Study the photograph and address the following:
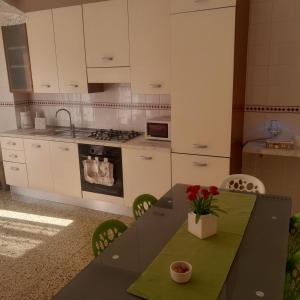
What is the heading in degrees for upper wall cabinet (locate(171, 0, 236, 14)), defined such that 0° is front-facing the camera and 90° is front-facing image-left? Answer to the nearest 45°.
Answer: approximately 45°

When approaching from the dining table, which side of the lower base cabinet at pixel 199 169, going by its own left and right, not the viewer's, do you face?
front

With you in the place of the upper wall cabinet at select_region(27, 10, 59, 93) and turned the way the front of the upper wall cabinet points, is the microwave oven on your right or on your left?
on your left

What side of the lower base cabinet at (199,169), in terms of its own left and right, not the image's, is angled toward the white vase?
front

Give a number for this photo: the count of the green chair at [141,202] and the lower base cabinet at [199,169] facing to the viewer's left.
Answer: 0

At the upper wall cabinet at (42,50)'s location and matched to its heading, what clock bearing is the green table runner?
The green table runner is roughly at 10 o'clock from the upper wall cabinet.

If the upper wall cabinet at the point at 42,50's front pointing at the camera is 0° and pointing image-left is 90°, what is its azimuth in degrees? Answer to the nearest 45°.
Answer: approximately 45°
